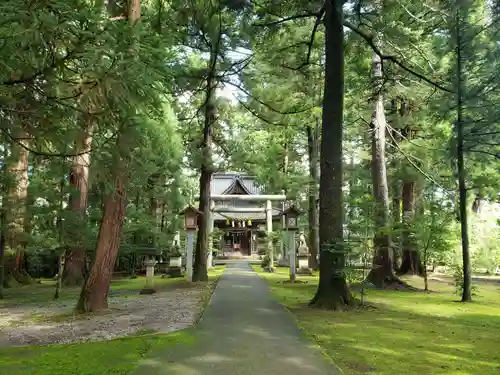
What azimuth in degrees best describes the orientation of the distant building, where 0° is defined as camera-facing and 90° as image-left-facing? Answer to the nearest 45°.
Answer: approximately 0°

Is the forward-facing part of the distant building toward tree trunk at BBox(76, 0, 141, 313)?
yes

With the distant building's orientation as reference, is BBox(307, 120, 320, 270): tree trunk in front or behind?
in front

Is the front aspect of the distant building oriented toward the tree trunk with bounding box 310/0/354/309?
yes

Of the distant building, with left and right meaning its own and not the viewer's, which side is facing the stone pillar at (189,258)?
front

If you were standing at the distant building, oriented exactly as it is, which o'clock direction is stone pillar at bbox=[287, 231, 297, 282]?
The stone pillar is roughly at 12 o'clock from the distant building.

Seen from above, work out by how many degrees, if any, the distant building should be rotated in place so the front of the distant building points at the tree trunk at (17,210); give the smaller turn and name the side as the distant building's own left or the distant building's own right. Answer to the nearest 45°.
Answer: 0° — it already faces it

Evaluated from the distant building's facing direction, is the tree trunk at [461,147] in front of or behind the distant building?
in front

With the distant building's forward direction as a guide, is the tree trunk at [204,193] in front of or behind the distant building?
in front

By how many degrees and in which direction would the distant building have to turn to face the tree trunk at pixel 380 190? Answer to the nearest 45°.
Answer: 0° — it already faces it

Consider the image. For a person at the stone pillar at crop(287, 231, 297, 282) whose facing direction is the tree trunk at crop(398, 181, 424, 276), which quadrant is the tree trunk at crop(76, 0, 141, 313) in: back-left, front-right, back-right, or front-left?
back-right
